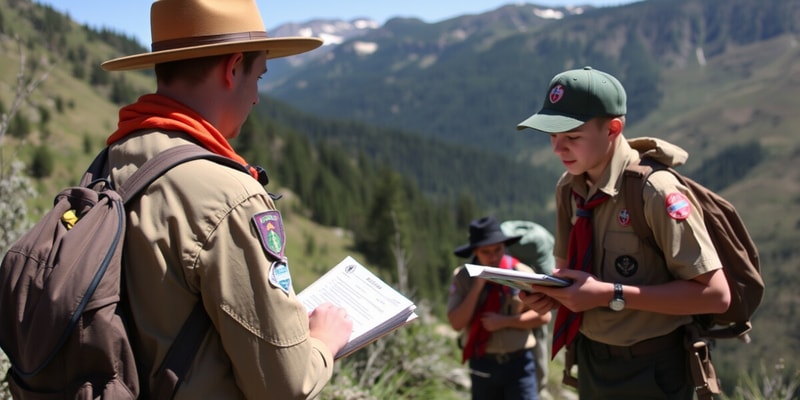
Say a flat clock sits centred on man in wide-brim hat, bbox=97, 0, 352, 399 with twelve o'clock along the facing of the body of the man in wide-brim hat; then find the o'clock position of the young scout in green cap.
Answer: The young scout in green cap is roughly at 1 o'clock from the man in wide-brim hat.

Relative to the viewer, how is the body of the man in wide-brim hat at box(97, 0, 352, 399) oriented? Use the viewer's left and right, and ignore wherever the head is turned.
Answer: facing away from the viewer and to the right of the viewer

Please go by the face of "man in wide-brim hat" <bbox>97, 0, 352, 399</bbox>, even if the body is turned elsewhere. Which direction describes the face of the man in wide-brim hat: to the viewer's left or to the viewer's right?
to the viewer's right

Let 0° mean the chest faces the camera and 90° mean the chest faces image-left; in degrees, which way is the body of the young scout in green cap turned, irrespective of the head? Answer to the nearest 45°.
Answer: approximately 45°
